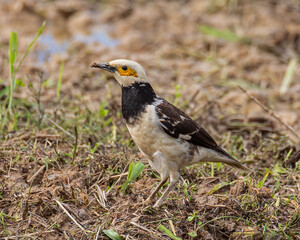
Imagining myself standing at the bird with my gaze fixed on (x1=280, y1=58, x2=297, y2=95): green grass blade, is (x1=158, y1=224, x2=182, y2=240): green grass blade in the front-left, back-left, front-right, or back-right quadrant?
back-right

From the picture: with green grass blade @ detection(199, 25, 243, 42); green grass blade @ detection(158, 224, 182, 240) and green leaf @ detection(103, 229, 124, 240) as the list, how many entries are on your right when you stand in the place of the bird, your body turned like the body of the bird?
1

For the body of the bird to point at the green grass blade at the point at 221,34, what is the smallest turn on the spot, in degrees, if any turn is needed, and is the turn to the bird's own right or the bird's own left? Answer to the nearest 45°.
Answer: approximately 90° to the bird's own right

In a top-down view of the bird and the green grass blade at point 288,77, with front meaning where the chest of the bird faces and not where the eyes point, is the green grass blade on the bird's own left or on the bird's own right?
on the bird's own right

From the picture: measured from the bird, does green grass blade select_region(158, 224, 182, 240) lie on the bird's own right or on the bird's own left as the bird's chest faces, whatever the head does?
on the bird's own left

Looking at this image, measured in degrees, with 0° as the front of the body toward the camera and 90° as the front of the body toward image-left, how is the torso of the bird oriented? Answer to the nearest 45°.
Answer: approximately 90°

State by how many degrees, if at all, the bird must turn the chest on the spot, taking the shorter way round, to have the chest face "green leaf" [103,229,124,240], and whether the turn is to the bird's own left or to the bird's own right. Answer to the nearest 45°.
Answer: approximately 90° to the bird's own left
